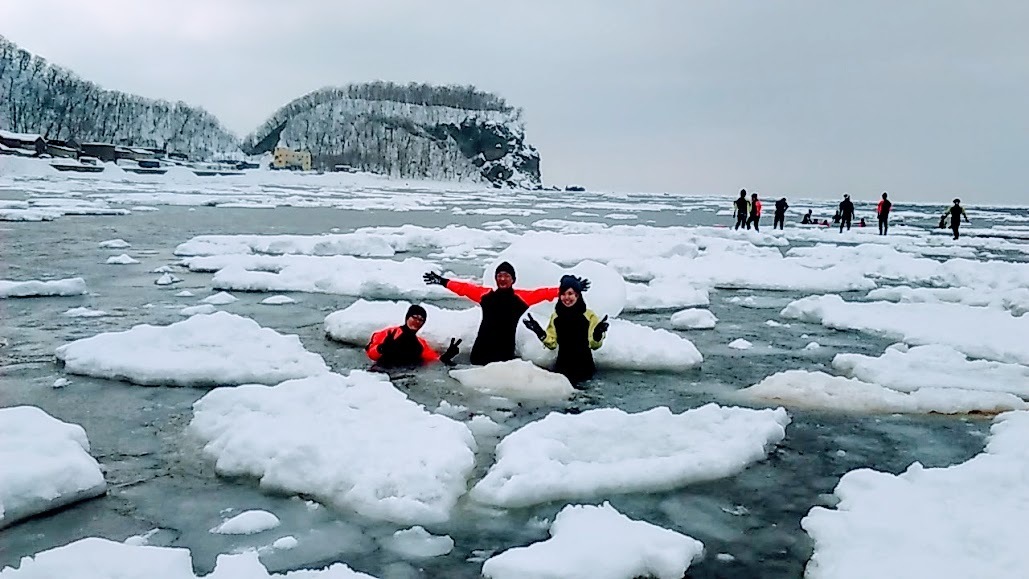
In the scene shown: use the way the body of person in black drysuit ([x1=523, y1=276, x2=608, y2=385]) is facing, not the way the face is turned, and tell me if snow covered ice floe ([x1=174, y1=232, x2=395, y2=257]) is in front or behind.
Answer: behind

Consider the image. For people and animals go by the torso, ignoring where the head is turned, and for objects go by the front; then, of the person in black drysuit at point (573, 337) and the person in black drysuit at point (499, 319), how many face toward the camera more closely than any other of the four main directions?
2

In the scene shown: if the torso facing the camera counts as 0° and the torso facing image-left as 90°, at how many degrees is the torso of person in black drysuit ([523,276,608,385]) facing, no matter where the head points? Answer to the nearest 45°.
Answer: approximately 0°

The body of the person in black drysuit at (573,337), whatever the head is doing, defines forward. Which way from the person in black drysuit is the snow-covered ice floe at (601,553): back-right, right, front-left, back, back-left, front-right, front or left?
front

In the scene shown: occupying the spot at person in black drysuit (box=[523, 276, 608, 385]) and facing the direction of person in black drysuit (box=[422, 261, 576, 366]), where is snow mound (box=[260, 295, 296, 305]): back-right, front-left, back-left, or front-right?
front-right

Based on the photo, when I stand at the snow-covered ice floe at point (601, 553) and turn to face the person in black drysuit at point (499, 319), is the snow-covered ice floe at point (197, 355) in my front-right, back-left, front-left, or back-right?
front-left

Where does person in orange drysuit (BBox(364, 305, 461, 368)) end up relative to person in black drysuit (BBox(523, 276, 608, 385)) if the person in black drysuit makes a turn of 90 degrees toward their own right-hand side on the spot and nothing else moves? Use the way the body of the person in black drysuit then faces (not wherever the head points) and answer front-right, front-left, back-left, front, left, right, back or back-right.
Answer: front

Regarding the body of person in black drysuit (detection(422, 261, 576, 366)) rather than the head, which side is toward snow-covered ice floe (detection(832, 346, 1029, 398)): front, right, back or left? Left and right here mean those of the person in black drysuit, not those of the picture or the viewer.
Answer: left

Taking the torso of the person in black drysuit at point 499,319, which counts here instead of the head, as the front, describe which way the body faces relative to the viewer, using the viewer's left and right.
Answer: facing the viewer

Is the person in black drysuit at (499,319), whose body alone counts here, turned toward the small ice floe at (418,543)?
yes

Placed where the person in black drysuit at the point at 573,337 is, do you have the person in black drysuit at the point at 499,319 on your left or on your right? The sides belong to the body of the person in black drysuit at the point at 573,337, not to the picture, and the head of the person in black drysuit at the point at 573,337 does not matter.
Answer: on your right

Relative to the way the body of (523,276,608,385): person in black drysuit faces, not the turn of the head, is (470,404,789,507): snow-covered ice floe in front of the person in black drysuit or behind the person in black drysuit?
in front

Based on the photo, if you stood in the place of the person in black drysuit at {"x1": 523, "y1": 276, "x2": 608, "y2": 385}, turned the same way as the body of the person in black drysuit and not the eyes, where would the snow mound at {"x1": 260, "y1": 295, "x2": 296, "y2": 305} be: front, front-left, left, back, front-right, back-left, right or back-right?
back-right
